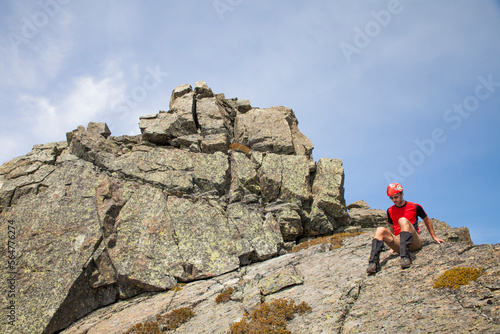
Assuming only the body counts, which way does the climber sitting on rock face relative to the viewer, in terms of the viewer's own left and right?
facing the viewer and to the left of the viewer

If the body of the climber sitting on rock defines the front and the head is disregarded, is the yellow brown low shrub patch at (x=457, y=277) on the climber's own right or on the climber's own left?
on the climber's own left

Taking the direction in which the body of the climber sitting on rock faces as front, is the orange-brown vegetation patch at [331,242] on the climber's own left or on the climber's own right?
on the climber's own right

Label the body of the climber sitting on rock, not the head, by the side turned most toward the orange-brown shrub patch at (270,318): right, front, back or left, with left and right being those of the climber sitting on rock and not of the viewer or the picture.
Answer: front

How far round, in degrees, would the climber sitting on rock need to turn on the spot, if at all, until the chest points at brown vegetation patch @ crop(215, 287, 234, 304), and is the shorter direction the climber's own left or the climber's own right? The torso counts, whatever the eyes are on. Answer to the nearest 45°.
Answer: approximately 45° to the climber's own right
